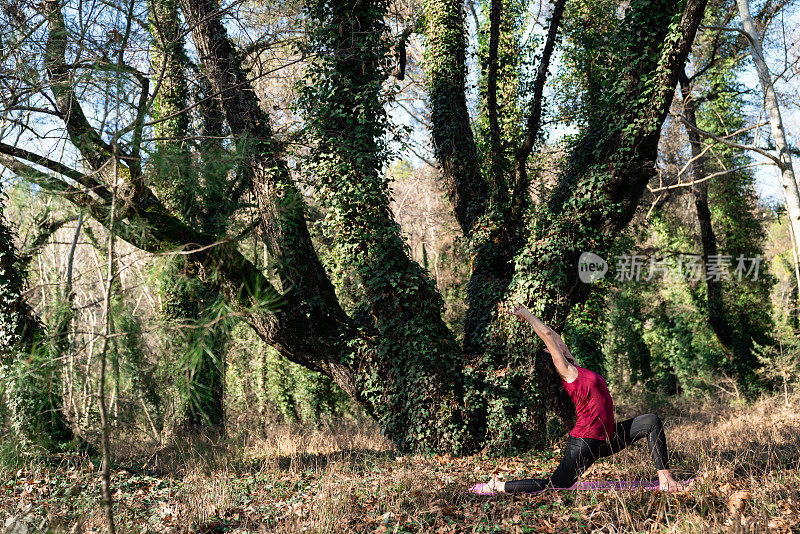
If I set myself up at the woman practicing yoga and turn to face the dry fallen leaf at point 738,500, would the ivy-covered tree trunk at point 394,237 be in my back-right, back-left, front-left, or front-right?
back-left

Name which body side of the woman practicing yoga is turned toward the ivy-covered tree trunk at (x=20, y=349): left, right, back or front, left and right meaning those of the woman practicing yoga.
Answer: back

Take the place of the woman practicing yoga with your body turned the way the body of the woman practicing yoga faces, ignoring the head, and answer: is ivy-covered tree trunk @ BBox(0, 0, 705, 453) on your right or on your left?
on your left

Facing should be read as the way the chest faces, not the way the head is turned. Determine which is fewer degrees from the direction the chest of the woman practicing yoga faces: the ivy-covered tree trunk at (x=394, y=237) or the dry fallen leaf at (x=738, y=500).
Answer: the dry fallen leaf

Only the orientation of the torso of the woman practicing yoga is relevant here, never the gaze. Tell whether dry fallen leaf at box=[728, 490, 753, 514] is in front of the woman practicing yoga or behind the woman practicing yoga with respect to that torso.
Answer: in front
